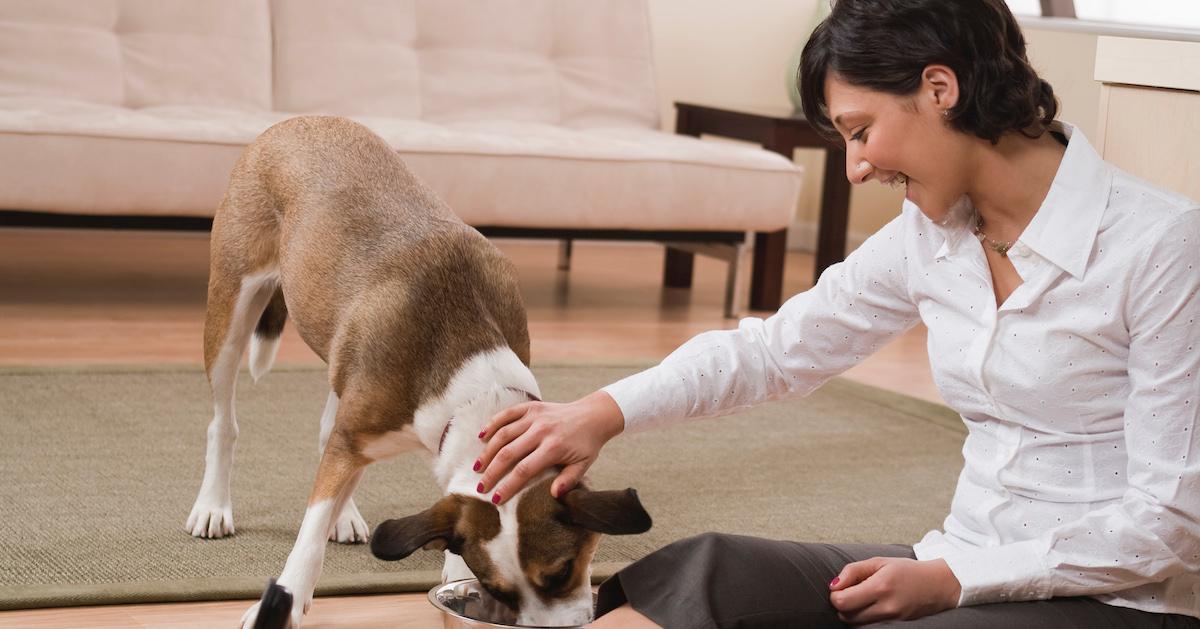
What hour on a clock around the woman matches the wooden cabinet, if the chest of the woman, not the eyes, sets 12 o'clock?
The wooden cabinet is roughly at 5 o'clock from the woman.

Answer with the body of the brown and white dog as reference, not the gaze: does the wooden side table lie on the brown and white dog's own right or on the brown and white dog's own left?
on the brown and white dog's own left

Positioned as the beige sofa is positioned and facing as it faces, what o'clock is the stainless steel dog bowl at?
The stainless steel dog bowl is roughly at 12 o'clock from the beige sofa.

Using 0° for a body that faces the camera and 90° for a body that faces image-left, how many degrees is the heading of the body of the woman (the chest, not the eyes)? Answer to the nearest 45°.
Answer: approximately 45°

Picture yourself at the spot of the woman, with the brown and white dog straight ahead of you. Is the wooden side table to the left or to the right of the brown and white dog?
right

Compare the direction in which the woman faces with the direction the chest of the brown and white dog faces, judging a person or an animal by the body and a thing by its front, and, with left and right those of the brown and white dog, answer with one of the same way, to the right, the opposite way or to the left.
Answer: to the right

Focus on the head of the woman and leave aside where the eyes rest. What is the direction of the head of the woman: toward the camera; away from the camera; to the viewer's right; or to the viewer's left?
to the viewer's left

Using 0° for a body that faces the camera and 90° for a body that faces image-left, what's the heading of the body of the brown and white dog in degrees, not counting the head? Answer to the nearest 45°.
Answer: approximately 315°
